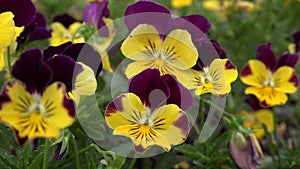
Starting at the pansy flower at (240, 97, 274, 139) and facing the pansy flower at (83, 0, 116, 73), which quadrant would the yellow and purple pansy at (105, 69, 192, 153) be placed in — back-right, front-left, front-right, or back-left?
front-left

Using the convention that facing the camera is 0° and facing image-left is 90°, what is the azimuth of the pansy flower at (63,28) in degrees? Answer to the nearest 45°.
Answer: approximately 0°

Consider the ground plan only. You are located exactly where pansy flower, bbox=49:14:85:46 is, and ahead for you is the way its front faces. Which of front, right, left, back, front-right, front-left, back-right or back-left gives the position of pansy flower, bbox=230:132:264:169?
front-left

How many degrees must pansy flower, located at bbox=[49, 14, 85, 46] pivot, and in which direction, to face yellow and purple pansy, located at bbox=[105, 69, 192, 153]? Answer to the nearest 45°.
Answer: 0° — it already faces it

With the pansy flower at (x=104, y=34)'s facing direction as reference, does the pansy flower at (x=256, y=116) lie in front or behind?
in front

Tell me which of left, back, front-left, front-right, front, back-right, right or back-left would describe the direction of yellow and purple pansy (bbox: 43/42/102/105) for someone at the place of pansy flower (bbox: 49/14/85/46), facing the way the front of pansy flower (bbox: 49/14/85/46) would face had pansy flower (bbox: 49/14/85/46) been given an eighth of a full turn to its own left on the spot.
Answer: front-right

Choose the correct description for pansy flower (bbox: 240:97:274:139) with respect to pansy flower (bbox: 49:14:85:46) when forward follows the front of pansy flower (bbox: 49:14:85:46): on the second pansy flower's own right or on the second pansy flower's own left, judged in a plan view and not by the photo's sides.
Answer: on the second pansy flower's own left

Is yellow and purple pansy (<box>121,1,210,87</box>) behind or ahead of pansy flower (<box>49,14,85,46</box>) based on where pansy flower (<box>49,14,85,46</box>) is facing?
ahead
